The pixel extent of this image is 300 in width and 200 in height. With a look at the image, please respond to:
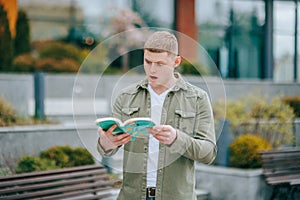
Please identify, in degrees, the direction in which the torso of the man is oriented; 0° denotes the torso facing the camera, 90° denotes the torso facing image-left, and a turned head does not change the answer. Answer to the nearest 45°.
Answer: approximately 45°

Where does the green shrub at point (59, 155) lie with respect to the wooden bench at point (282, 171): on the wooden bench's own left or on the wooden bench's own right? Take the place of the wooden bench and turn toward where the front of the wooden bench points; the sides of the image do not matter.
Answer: on the wooden bench's own right

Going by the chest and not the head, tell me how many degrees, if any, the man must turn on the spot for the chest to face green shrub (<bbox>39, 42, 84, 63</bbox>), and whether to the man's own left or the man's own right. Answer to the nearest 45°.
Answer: approximately 135° to the man's own right

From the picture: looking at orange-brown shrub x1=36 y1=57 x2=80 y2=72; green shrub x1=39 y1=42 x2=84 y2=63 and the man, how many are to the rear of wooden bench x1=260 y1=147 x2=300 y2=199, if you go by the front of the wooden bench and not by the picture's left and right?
2

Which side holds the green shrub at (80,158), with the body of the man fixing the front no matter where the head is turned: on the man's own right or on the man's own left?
on the man's own right

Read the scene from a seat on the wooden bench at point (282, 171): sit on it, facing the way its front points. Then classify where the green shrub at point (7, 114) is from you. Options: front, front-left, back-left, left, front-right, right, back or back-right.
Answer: back-right

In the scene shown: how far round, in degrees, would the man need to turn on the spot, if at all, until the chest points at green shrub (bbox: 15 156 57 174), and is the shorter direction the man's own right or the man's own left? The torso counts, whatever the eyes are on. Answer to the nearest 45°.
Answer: approximately 90° to the man's own right

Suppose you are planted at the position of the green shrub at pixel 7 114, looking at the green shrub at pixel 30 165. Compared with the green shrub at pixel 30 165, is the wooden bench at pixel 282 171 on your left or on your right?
left

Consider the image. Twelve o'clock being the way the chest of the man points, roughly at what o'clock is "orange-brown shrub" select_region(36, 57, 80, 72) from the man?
The orange-brown shrub is roughly at 4 o'clock from the man.
